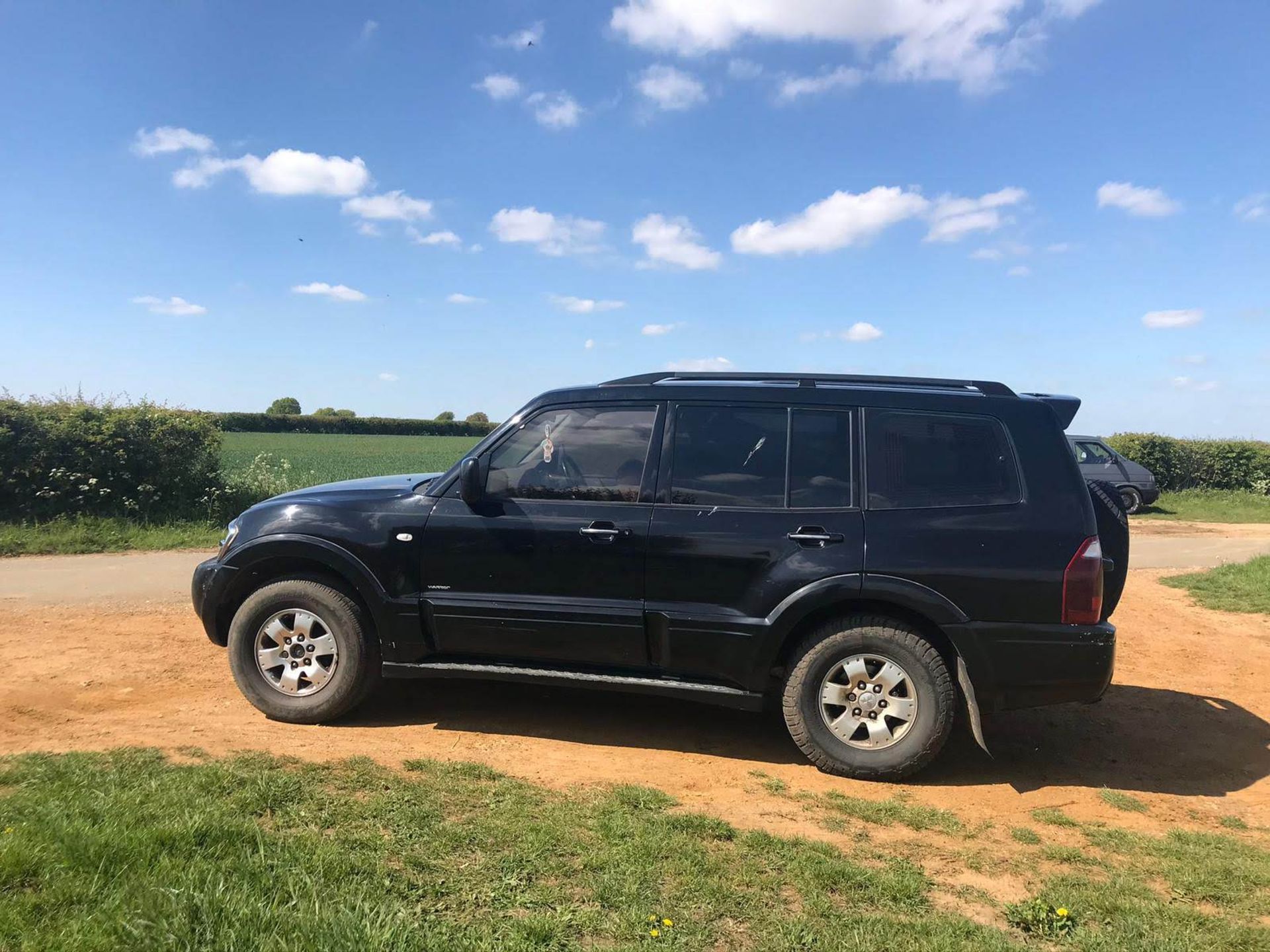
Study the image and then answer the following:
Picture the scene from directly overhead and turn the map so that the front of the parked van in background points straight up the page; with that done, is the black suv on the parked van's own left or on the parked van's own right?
on the parked van's own right

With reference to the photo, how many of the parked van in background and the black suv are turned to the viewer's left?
1

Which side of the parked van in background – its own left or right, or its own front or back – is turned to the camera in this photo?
right

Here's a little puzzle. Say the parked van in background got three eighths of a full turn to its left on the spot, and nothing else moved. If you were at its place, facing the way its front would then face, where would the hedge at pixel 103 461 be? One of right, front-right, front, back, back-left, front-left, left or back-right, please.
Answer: left

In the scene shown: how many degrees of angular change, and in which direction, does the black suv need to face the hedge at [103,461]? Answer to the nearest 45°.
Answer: approximately 45° to its right

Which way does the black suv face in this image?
to the viewer's left
